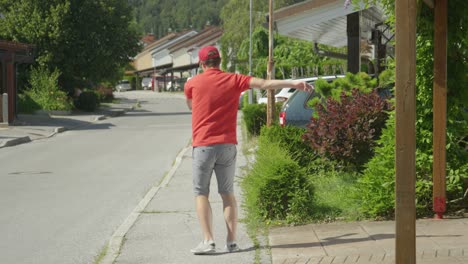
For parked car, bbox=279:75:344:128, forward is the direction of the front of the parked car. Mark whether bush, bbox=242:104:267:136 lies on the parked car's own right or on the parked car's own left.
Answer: on the parked car's own left

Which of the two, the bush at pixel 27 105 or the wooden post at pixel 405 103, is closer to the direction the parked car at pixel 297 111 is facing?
the wooden post

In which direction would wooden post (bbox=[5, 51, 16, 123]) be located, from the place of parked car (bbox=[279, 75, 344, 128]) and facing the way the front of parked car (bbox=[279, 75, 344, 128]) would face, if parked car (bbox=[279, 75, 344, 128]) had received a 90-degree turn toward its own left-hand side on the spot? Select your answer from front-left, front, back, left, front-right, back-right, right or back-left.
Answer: front-left

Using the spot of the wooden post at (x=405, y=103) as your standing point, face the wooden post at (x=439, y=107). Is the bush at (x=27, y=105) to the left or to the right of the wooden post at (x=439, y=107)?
left

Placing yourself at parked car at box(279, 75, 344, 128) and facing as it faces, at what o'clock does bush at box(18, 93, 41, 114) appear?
The bush is roughly at 8 o'clock from the parked car.

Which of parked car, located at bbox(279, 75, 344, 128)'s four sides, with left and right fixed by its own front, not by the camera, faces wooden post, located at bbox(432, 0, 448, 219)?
right

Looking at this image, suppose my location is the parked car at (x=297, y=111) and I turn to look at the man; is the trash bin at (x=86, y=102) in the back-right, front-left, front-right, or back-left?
back-right

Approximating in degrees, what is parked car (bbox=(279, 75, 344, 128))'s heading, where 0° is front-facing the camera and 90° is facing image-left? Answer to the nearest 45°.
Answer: approximately 270°

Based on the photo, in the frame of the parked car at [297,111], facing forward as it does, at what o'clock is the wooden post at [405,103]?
The wooden post is roughly at 3 o'clock from the parked car.

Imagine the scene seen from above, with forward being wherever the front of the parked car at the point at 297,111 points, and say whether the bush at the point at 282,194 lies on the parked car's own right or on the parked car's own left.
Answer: on the parked car's own right
